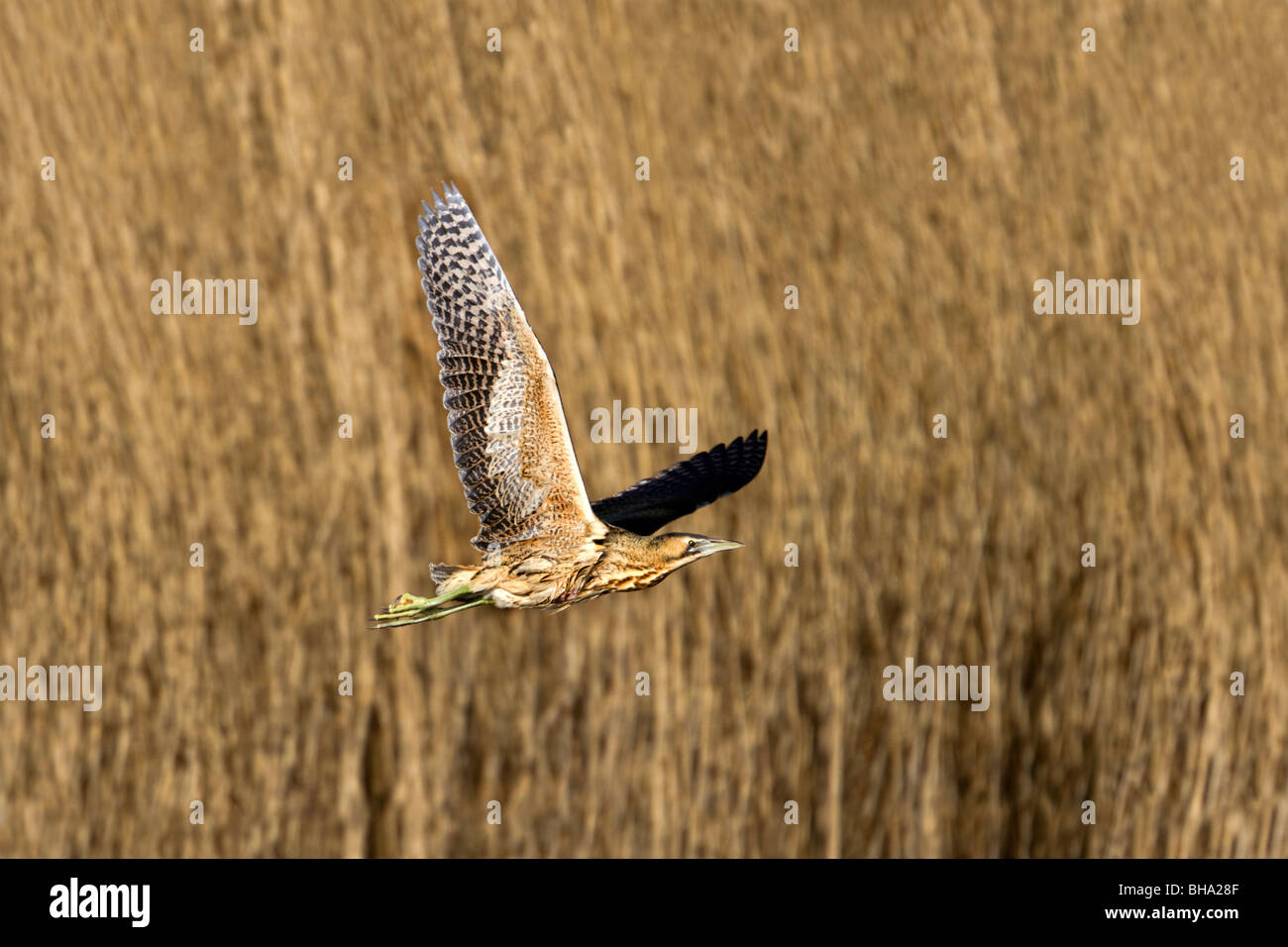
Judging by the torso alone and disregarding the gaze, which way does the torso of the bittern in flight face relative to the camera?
to the viewer's right
